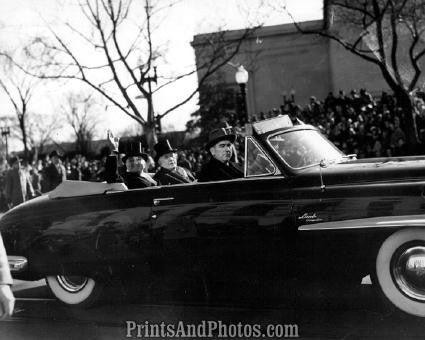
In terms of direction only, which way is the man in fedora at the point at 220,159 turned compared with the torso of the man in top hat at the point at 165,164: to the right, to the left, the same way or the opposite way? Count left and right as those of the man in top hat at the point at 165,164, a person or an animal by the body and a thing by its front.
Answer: the same way

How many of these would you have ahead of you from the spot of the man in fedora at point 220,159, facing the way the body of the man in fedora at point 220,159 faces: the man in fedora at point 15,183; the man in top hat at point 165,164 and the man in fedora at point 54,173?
0

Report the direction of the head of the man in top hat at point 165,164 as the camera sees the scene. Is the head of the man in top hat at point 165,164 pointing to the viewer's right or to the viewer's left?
to the viewer's right

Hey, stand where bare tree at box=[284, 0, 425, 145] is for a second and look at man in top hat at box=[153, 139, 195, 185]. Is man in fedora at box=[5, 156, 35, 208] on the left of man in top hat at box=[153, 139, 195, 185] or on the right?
right

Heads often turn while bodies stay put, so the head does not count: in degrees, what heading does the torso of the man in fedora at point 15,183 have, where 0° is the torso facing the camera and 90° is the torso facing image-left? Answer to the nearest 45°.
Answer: approximately 315°

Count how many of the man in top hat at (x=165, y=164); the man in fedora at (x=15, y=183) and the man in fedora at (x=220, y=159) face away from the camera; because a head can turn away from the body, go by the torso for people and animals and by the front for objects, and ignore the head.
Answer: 0

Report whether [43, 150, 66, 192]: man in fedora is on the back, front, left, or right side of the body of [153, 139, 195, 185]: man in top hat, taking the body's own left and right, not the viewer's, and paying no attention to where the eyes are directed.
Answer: back

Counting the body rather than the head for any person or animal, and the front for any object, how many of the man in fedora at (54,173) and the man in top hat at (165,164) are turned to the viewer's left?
0

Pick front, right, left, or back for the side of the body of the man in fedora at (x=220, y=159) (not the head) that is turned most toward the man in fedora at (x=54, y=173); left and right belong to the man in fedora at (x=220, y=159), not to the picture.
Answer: back

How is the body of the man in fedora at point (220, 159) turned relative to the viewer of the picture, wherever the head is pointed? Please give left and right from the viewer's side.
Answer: facing the viewer and to the right of the viewer

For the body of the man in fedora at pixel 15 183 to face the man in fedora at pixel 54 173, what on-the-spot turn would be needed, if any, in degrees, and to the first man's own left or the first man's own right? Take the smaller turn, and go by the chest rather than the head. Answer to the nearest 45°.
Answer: approximately 45° to the first man's own left

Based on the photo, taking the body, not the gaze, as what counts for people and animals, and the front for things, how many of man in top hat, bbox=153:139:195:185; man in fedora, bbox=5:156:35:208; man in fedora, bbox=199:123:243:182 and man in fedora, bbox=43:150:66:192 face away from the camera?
0

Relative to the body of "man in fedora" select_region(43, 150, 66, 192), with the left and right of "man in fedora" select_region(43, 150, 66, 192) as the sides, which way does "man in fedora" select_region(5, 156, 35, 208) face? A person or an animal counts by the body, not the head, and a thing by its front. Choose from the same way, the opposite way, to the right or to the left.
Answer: the same way

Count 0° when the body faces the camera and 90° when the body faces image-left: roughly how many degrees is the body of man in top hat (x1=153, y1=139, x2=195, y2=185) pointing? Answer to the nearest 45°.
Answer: approximately 315°
